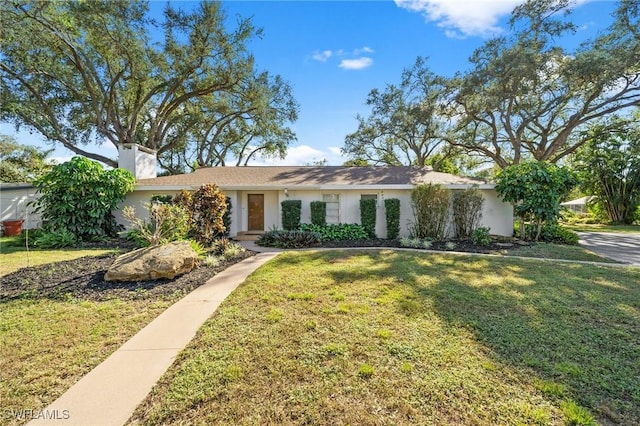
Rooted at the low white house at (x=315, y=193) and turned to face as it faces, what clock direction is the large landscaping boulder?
The large landscaping boulder is roughly at 1 o'clock from the low white house.

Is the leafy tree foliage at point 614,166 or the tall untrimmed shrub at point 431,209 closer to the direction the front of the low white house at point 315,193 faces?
the tall untrimmed shrub

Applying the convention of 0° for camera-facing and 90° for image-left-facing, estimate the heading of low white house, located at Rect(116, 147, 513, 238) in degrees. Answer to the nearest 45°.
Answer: approximately 0°

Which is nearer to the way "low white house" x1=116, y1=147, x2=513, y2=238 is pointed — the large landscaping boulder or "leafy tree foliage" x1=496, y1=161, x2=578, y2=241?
the large landscaping boulder

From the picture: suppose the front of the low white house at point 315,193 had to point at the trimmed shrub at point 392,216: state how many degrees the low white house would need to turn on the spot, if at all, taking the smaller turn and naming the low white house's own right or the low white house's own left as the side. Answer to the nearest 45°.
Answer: approximately 90° to the low white house's own left

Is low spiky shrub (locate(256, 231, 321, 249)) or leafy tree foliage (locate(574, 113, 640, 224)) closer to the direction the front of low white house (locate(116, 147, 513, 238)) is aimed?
the low spiky shrub

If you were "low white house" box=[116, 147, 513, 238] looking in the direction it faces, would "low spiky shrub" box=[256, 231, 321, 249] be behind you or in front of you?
in front

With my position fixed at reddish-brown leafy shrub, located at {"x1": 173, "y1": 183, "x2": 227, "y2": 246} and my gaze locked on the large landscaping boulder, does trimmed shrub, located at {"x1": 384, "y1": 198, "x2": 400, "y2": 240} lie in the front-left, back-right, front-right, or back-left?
back-left

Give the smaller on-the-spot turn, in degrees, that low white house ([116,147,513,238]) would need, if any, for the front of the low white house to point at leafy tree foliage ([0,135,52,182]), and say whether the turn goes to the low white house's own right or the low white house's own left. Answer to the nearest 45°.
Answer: approximately 135° to the low white house's own right

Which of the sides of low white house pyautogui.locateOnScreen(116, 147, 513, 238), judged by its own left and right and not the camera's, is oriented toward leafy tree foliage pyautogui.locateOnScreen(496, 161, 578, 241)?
left

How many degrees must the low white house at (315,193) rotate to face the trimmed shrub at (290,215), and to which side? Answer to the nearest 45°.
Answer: approximately 45° to its right

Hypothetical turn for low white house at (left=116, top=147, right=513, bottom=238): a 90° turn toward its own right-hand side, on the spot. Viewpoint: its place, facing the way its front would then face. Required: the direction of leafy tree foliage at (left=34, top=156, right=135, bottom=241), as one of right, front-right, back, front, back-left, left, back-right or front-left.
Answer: front
